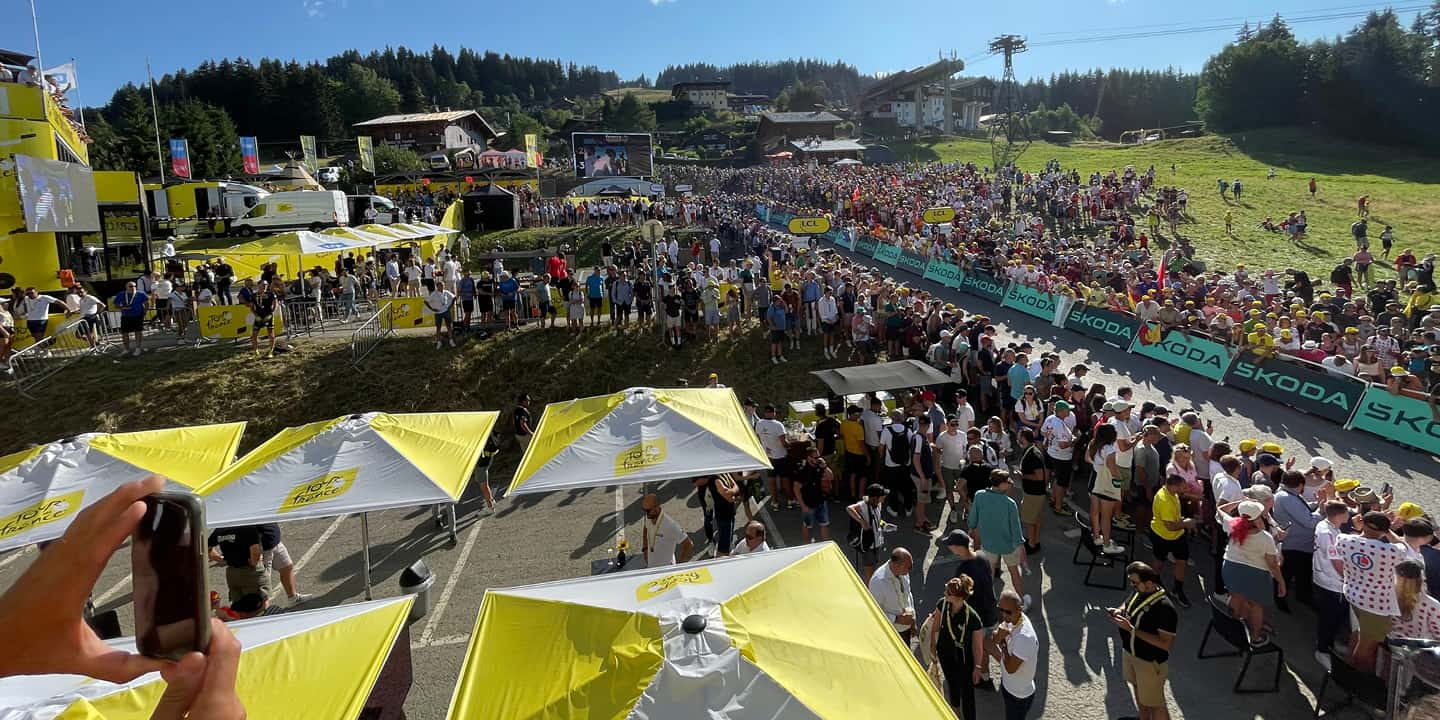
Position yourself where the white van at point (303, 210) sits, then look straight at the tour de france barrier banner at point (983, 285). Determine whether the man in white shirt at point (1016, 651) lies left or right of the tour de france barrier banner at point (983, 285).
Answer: right

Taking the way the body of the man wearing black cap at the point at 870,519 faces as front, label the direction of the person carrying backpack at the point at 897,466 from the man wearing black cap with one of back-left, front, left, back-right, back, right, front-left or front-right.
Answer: back-left

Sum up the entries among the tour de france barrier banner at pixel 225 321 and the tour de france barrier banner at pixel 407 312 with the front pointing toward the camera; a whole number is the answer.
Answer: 2

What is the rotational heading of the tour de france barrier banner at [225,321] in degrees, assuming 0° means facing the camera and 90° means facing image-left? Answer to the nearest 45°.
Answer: approximately 0°

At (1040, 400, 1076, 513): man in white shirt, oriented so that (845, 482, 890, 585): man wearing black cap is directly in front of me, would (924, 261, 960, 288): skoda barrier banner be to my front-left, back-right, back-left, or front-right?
back-right

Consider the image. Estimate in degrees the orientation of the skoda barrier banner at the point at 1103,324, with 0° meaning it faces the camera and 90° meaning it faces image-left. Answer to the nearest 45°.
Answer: approximately 45°

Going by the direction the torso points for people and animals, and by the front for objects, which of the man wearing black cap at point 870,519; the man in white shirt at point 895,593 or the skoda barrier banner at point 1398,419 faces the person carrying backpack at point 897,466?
the skoda barrier banner

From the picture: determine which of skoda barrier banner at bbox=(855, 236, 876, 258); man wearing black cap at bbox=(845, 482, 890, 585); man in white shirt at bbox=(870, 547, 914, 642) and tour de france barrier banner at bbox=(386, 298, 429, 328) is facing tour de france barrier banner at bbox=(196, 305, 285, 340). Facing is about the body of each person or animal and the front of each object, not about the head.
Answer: the skoda barrier banner

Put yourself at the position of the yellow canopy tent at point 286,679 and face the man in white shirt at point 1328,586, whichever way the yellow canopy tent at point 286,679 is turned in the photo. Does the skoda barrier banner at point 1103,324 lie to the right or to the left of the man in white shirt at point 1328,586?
left

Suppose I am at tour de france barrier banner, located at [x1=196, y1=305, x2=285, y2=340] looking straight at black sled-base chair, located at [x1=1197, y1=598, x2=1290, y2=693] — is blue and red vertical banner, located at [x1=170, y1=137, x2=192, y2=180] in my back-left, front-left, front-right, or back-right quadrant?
back-left
